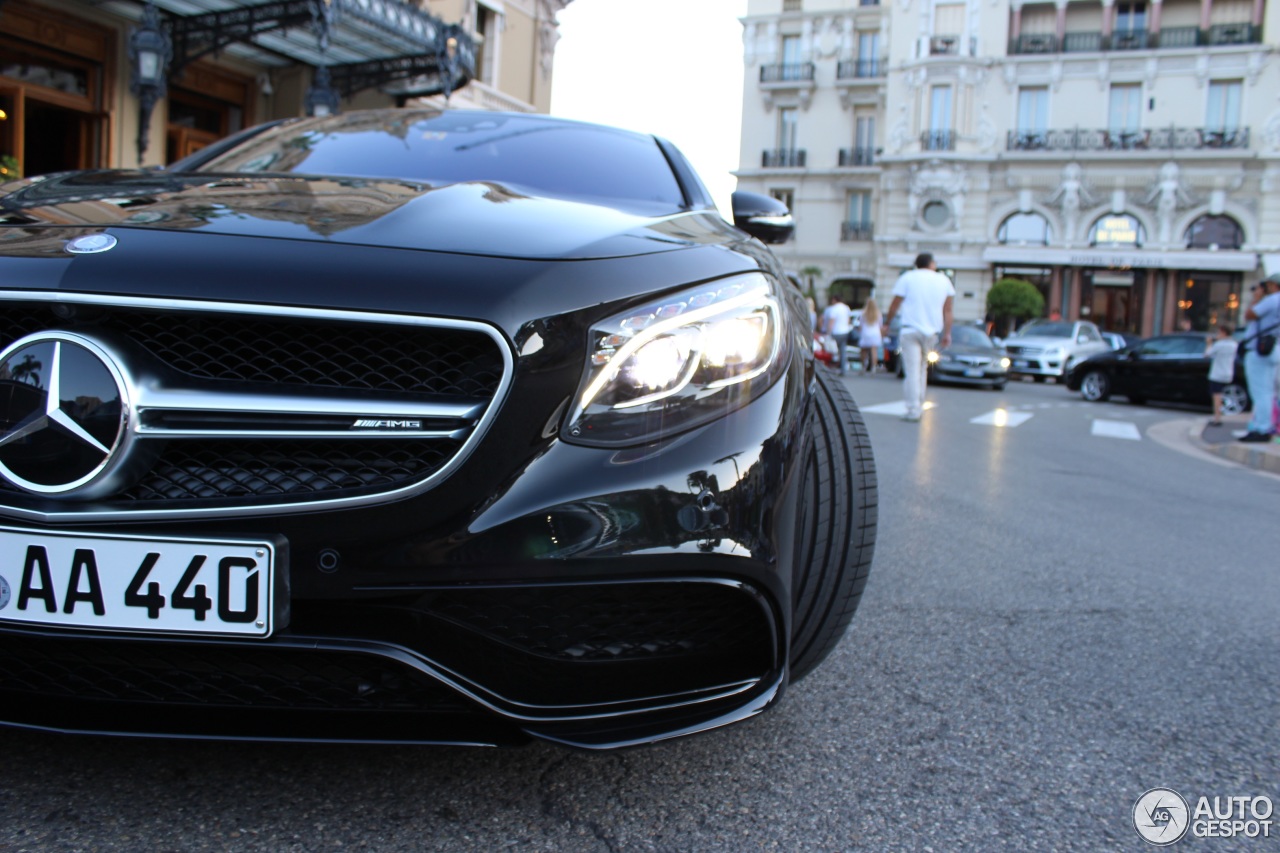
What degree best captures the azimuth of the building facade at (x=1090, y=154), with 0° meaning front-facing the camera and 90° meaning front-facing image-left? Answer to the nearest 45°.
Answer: approximately 0°

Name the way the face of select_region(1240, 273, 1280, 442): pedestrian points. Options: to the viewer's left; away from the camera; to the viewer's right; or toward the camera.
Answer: to the viewer's left

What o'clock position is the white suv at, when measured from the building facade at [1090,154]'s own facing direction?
The white suv is roughly at 12 o'clock from the building facade.

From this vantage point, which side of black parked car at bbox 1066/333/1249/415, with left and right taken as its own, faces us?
left

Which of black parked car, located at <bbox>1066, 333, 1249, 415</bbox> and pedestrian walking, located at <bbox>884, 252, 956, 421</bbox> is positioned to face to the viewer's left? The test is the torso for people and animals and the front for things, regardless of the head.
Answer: the black parked car

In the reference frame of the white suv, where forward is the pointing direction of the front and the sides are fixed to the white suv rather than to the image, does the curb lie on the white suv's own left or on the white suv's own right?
on the white suv's own left

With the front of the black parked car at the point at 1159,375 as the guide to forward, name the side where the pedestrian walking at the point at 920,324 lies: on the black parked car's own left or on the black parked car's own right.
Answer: on the black parked car's own left

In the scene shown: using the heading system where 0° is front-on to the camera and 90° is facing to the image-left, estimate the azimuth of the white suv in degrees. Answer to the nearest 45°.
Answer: approximately 45°

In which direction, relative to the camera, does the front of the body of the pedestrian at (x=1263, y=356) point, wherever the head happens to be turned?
to the viewer's left
